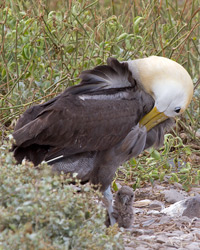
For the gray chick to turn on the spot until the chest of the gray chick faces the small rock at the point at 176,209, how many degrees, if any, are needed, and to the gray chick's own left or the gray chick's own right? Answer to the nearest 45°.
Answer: approximately 90° to the gray chick's own left

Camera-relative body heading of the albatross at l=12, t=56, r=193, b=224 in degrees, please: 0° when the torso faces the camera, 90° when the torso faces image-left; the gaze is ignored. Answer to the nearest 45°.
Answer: approximately 270°

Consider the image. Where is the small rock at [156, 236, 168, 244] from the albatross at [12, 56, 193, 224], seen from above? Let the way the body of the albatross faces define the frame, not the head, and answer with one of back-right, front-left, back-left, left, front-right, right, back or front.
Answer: right

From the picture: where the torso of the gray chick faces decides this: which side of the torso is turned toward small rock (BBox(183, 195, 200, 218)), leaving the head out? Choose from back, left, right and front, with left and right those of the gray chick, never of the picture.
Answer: left

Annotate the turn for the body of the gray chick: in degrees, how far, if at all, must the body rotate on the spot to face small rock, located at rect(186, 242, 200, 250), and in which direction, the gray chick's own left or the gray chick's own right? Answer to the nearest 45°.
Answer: approximately 45° to the gray chick's own left

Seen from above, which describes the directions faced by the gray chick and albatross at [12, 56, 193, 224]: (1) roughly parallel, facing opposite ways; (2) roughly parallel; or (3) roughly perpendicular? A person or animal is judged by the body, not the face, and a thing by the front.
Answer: roughly perpendicular

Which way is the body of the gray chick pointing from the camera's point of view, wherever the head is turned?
toward the camera

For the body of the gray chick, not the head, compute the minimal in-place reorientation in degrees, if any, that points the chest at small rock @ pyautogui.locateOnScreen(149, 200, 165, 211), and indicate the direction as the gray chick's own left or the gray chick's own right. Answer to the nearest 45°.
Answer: approximately 135° to the gray chick's own left
